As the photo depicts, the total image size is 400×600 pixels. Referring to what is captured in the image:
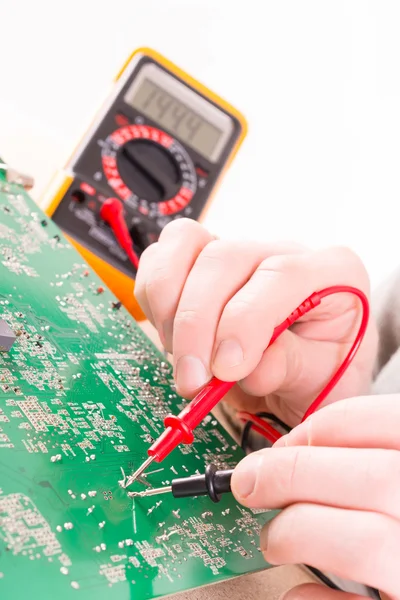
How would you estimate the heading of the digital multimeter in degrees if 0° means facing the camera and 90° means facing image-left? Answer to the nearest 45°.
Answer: approximately 0°

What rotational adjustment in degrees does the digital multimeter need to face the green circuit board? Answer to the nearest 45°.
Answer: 0° — it already faces it
